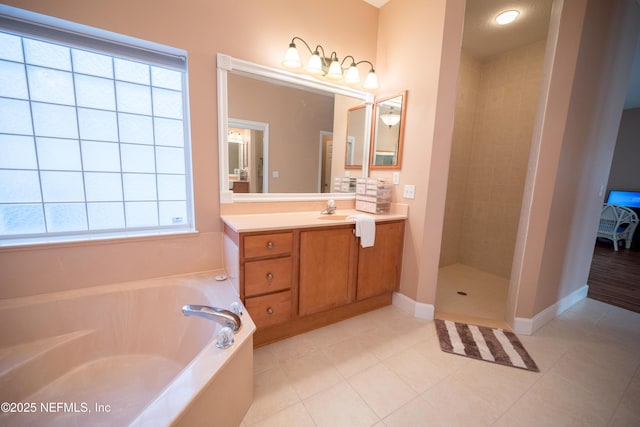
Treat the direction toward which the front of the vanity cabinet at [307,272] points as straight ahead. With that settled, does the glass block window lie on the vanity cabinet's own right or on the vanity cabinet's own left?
on the vanity cabinet's own right

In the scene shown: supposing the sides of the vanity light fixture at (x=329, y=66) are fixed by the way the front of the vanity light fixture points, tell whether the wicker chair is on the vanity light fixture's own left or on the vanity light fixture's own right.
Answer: on the vanity light fixture's own left

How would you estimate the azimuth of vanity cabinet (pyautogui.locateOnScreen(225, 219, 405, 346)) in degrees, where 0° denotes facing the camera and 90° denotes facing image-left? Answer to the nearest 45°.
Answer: approximately 315°

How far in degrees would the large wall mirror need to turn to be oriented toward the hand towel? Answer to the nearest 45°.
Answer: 0° — it already faces it

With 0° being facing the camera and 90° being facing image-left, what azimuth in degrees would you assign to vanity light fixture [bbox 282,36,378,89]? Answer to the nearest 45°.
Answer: approximately 315°
